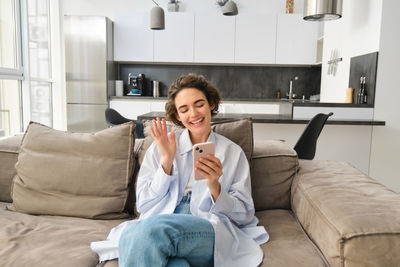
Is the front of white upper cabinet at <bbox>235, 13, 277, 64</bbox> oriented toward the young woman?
yes

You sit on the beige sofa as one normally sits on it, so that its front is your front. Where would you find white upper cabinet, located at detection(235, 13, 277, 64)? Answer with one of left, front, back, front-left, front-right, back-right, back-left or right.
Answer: back

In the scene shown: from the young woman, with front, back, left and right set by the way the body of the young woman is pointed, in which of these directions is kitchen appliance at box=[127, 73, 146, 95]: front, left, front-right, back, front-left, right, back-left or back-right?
back

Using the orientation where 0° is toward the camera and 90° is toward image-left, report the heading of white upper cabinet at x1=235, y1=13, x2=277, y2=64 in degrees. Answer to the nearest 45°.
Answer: approximately 0°

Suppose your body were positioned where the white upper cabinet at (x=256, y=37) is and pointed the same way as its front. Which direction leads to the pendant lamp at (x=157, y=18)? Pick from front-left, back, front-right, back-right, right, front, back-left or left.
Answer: front-right

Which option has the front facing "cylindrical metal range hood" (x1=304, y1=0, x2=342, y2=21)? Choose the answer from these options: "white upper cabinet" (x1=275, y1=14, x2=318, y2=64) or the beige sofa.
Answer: the white upper cabinet

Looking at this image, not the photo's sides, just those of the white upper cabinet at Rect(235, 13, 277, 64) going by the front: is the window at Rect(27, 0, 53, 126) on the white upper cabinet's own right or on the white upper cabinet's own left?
on the white upper cabinet's own right

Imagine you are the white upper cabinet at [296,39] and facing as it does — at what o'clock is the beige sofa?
The beige sofa is roughly at 12 o'clock from the white upper cabinet.

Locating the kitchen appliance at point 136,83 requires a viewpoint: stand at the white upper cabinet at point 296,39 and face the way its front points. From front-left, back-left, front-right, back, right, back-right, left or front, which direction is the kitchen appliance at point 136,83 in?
right
